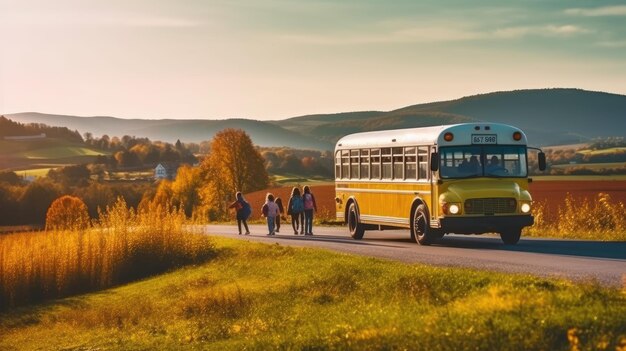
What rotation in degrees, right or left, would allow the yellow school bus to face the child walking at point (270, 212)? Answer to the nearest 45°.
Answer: approximately 180°

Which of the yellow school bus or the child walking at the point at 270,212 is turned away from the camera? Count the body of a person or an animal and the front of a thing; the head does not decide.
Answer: the child walking

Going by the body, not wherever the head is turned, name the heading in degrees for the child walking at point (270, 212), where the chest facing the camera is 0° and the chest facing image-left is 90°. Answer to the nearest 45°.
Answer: approximately 180°

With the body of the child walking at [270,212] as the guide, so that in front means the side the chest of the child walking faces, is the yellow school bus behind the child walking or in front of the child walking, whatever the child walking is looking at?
behind

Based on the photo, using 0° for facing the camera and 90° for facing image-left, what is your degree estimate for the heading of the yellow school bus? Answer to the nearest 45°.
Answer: approximately 315°

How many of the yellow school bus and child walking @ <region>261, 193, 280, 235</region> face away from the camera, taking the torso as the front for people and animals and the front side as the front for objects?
1
